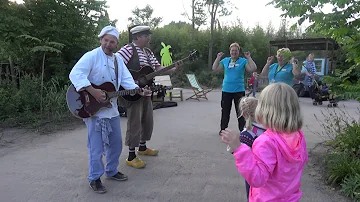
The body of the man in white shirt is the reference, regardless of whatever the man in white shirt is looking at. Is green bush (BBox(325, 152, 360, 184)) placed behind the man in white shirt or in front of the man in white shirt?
in front

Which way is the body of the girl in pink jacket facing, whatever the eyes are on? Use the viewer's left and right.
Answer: facing away from the viewer and to the left of the viewer

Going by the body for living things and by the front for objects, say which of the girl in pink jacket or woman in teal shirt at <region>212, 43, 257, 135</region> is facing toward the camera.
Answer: the woman in teal shirt

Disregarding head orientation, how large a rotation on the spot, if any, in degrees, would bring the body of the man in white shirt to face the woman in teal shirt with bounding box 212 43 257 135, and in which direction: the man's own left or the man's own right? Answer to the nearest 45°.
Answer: approximately 90° to the man's own left

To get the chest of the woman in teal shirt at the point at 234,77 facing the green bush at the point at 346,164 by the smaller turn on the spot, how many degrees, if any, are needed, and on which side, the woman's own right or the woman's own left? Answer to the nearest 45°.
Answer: approximately 45° to the woman's own left

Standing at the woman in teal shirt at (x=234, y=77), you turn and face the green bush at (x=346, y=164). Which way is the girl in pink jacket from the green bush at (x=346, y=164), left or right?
right

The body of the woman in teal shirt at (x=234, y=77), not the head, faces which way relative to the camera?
toward the camera

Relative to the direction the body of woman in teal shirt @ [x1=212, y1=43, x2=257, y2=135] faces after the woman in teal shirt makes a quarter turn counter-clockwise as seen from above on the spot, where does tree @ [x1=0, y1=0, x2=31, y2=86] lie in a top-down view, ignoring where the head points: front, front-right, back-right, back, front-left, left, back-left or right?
back
